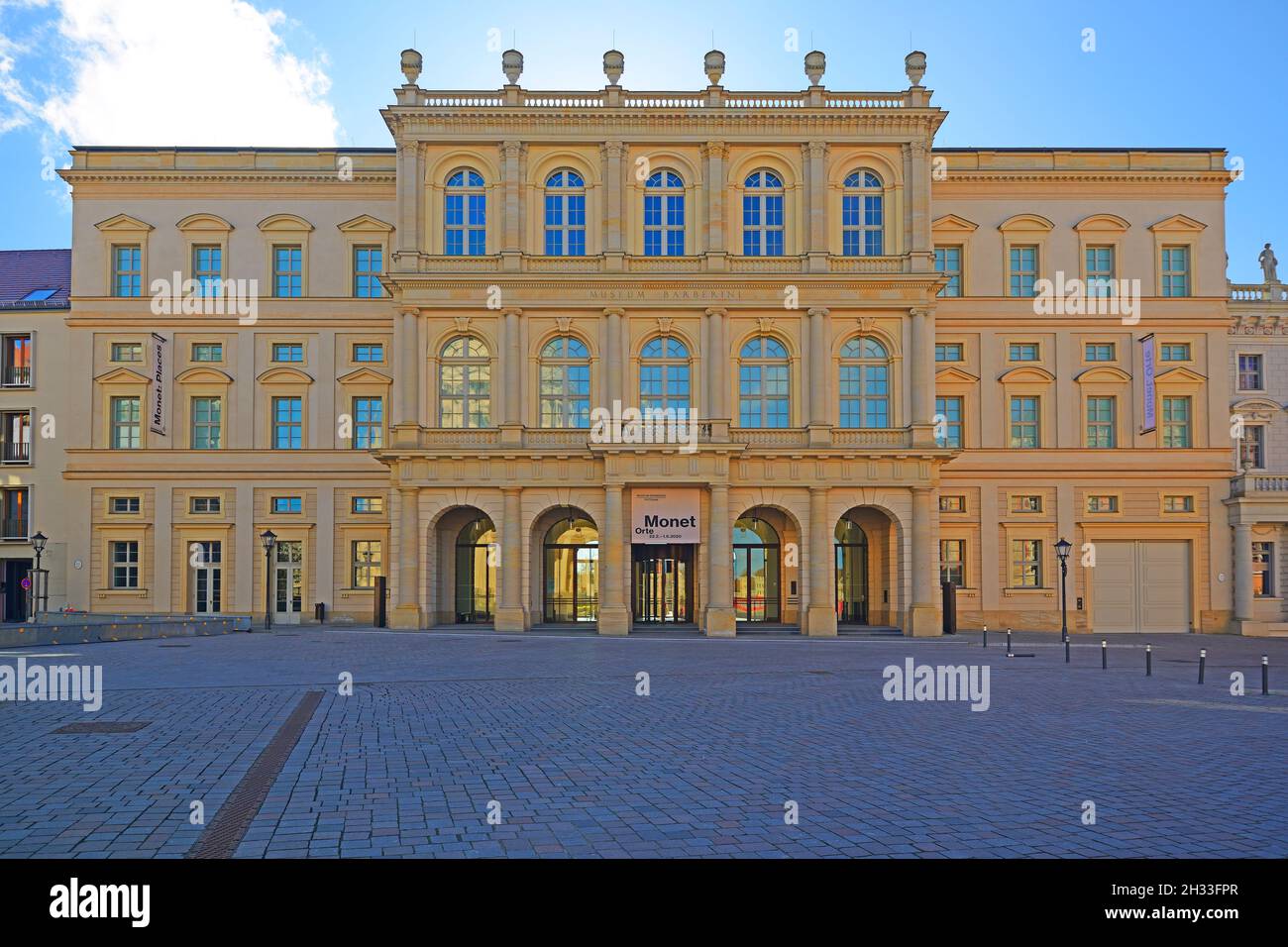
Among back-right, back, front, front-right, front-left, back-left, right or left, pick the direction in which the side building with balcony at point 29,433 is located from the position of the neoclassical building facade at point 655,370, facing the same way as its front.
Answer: right

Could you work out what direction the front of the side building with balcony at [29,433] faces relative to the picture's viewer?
facing the viewer

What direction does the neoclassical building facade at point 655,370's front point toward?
toward the camera

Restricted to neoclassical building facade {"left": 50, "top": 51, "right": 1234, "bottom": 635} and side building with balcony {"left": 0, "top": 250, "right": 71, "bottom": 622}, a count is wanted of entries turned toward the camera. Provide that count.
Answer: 2

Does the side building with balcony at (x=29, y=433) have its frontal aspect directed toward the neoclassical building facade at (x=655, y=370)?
no
